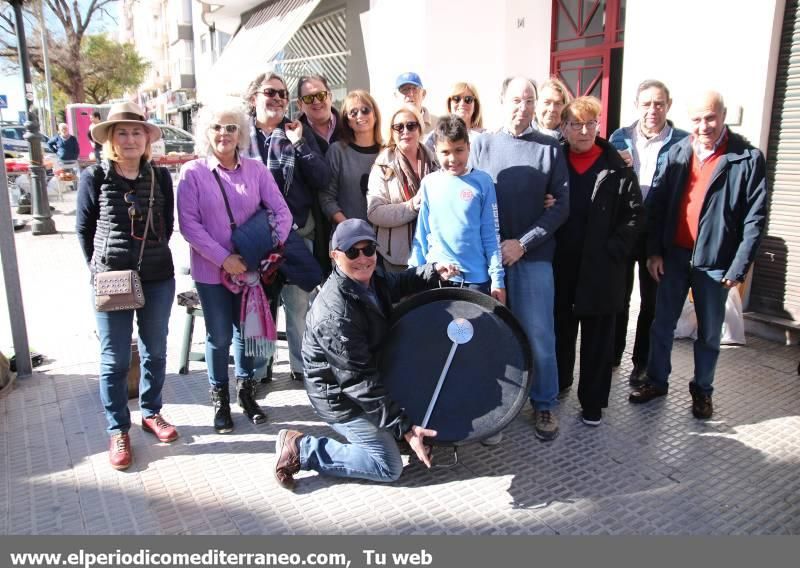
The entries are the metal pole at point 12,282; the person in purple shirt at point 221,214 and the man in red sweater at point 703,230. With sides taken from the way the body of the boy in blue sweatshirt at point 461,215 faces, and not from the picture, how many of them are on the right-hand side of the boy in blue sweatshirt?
2

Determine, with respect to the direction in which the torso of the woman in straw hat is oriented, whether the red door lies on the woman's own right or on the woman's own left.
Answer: on the woman's own left

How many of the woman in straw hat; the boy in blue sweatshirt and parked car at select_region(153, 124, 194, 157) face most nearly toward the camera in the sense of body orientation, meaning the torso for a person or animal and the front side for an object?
2

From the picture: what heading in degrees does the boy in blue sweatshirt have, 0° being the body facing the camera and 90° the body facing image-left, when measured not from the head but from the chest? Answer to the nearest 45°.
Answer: approximately 0°

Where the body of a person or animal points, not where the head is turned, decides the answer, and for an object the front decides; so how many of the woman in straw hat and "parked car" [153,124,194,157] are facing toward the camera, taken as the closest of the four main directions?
1

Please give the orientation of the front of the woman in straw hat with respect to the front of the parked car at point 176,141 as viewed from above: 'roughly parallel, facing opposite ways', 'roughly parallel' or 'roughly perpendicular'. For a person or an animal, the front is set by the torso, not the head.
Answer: roughly perpendicular

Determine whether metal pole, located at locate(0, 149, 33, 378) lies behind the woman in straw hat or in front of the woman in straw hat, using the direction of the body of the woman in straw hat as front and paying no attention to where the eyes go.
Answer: behind
